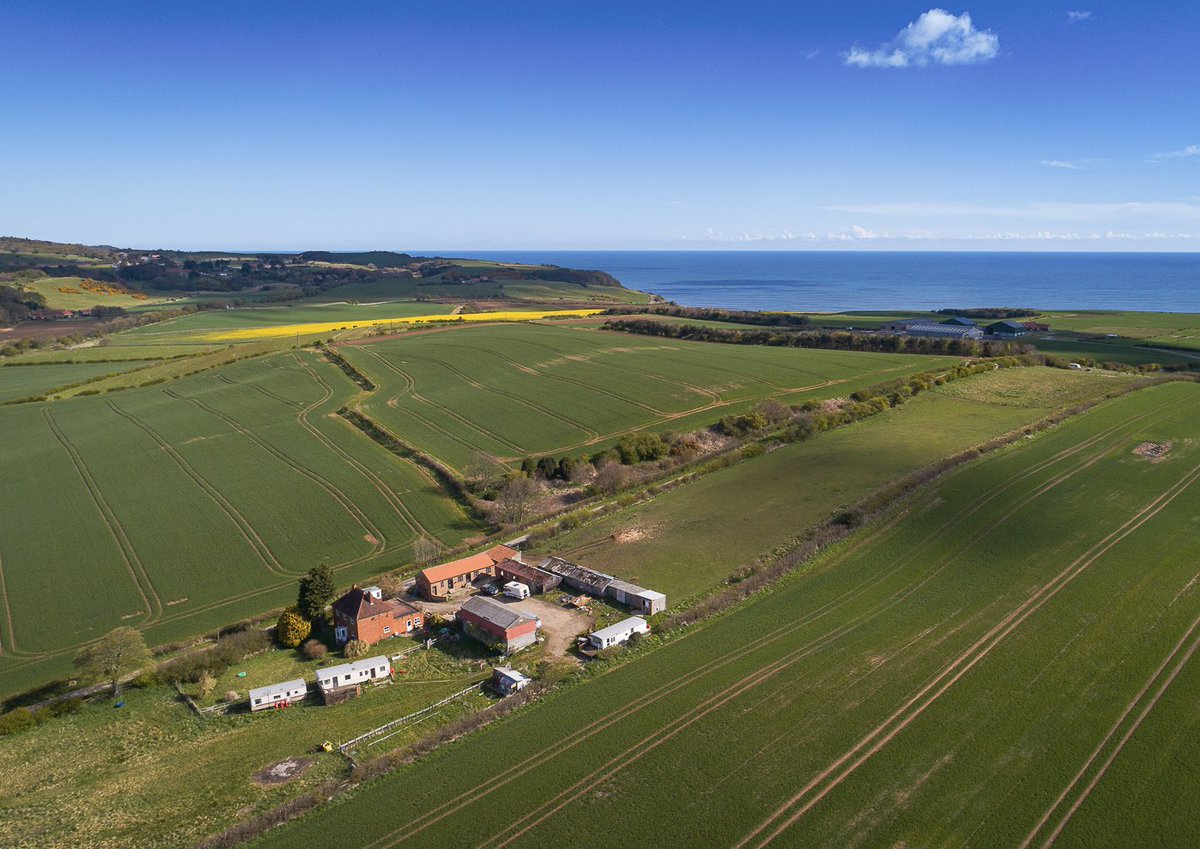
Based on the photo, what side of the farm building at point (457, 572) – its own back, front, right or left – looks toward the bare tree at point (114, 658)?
right

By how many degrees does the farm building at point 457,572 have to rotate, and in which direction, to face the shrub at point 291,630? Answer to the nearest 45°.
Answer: approximately 90° to its right

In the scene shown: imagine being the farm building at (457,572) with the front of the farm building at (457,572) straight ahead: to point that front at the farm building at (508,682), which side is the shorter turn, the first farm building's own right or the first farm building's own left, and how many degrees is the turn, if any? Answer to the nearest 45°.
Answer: approximately 45° to the first farm building's own right

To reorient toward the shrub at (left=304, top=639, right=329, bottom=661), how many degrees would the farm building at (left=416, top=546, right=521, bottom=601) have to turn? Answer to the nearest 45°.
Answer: approximately 90° to its right

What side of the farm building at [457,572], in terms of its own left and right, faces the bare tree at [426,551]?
back

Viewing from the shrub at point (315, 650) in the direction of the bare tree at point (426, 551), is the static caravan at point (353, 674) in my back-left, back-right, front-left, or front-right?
back-right

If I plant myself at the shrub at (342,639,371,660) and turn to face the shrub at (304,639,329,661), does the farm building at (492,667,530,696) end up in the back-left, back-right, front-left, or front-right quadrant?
back-left

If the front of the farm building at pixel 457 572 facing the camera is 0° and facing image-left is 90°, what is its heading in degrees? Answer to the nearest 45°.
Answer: approximately 315°

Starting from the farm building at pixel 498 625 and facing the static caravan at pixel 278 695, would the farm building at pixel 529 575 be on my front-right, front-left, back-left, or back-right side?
back-right

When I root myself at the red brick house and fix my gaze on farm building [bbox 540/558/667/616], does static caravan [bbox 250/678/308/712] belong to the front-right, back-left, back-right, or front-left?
back-right
